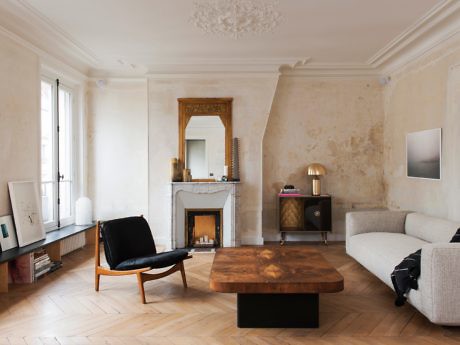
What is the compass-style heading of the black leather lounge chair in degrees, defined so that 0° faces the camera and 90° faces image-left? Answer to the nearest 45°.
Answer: approximately 315°

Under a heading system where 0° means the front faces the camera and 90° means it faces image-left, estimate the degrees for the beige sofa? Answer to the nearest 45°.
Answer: approximately 45°

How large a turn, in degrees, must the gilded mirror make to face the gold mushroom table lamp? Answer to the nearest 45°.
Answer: approximately 90° to its left

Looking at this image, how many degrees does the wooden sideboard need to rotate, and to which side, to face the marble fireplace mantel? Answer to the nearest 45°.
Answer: approximately 90° to its right

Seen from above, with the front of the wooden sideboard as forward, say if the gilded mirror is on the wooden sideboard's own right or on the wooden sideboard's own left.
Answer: on the wooden sideboard's own right

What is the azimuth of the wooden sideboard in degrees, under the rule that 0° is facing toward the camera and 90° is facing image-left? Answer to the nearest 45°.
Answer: approximately 0°

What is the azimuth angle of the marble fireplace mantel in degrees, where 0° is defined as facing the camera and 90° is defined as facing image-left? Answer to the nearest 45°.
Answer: approximately 0°

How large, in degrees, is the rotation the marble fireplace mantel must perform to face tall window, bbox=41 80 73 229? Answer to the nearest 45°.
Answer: approximately 90° to its right
